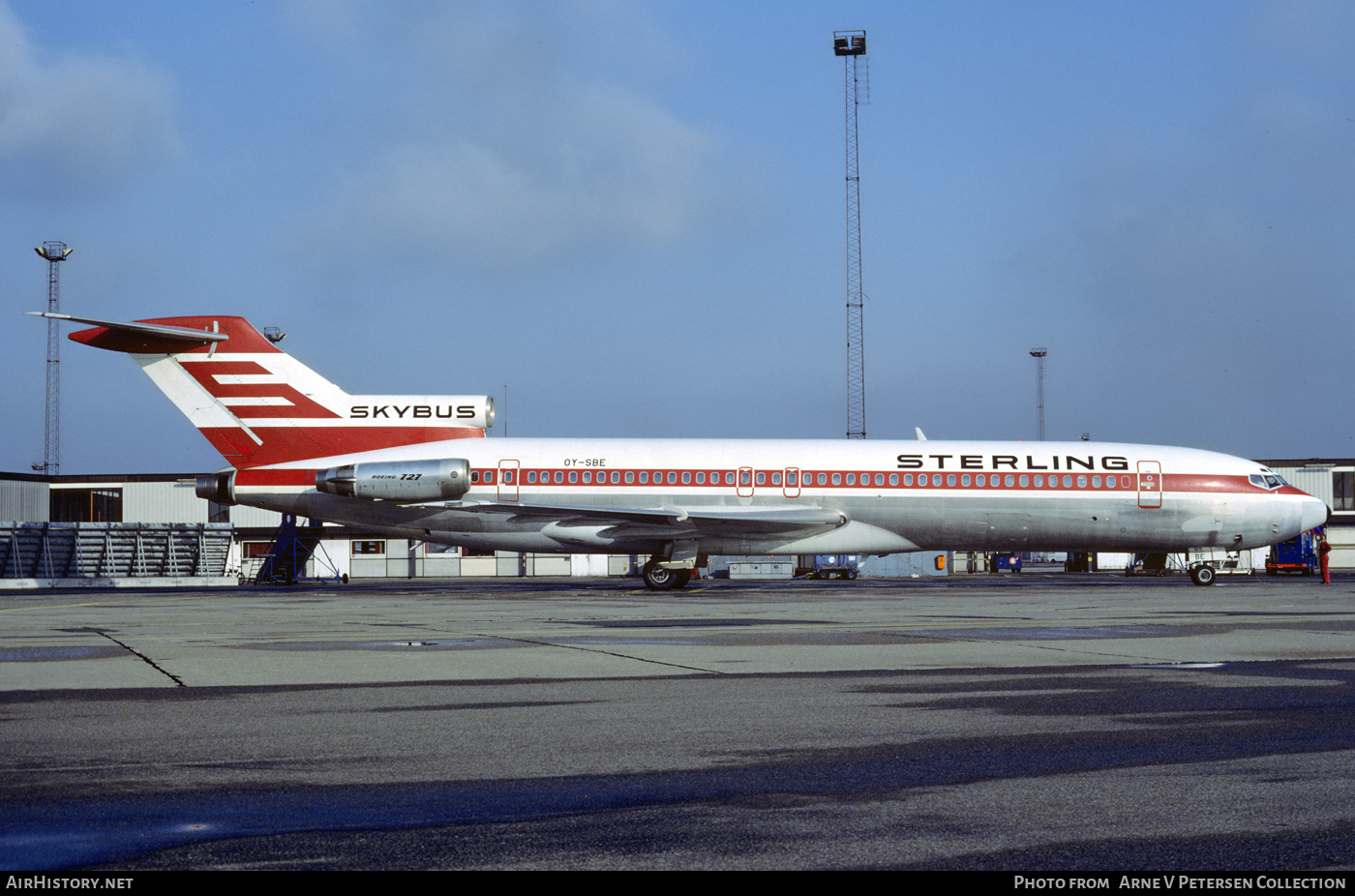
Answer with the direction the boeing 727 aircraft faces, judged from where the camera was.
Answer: facing to the right of the viewer
